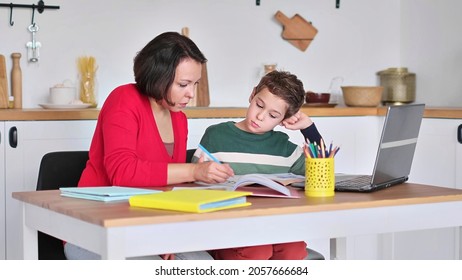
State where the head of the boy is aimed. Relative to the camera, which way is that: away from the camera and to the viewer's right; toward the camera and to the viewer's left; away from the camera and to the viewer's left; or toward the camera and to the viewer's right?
toward the camera and to the viewer's left

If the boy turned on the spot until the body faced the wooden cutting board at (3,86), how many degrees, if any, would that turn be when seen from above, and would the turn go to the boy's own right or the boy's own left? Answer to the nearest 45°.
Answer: approximately 135° to the boy's own right

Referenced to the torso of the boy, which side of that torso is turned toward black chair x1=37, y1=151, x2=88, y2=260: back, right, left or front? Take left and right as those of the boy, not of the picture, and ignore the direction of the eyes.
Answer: right

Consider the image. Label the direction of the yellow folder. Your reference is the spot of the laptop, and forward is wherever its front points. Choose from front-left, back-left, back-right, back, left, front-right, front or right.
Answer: left

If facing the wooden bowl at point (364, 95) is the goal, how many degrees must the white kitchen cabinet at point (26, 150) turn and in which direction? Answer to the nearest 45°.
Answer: approximately 90° to its left

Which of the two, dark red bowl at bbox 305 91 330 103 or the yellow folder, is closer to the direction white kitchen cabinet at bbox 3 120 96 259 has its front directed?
the yellow folder

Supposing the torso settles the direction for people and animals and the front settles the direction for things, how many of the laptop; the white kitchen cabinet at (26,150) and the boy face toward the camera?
2

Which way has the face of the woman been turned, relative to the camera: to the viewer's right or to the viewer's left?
to the viewer's right

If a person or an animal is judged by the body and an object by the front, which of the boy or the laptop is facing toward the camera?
the boy

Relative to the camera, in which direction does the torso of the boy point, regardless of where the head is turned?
toward the camera

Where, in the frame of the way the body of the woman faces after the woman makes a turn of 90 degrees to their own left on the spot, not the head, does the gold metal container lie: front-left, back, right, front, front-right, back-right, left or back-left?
front

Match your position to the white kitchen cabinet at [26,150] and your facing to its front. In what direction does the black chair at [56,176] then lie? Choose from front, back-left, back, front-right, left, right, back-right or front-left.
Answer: front

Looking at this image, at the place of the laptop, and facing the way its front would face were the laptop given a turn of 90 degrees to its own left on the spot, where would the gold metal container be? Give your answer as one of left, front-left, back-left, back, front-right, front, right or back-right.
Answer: back-right

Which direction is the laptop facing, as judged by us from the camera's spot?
facing away from the viewer and to the left of the viewer

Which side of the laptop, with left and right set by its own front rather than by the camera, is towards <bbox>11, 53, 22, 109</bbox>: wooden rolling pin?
front

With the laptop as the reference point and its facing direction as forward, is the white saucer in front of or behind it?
in front

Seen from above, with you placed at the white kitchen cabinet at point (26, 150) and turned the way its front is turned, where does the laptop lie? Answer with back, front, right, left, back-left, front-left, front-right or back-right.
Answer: front-left
